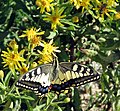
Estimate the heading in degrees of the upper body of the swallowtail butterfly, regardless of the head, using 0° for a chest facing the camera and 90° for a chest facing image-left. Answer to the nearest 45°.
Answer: approximately 180°

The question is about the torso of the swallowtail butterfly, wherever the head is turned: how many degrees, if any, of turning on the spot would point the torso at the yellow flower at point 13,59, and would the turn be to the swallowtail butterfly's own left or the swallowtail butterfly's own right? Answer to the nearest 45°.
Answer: approximately 45° to the swallowtail butterfly's own left

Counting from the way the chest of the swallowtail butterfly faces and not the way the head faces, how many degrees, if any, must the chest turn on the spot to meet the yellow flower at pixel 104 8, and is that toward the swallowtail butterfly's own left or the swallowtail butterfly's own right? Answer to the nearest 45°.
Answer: approximately 45° to the swallowtail butterfly's own right
